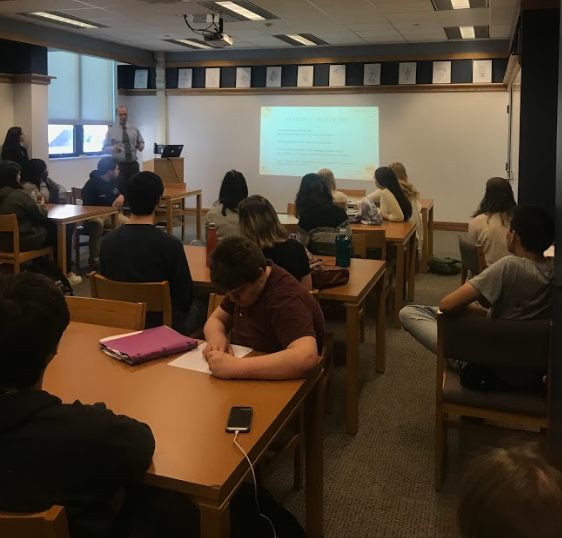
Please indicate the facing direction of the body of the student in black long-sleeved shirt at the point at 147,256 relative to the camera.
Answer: away from the camera

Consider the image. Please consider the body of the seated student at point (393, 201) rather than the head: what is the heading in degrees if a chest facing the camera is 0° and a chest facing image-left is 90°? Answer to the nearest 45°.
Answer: approximately 90°

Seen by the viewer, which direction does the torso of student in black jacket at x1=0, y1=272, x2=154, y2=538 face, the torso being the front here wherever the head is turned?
away from the camera

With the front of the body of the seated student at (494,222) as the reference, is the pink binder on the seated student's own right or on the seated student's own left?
on the seated student's own left

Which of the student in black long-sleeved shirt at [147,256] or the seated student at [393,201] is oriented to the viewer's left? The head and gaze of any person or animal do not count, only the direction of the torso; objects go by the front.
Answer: the seated student

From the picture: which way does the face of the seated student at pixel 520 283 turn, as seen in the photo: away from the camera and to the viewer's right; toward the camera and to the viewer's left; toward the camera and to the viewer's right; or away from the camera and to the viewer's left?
away from the camera and to the viewer's left

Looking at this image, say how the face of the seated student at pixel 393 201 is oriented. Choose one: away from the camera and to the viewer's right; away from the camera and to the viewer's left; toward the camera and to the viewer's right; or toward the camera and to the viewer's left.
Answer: away from the camera and to the viewer's left
